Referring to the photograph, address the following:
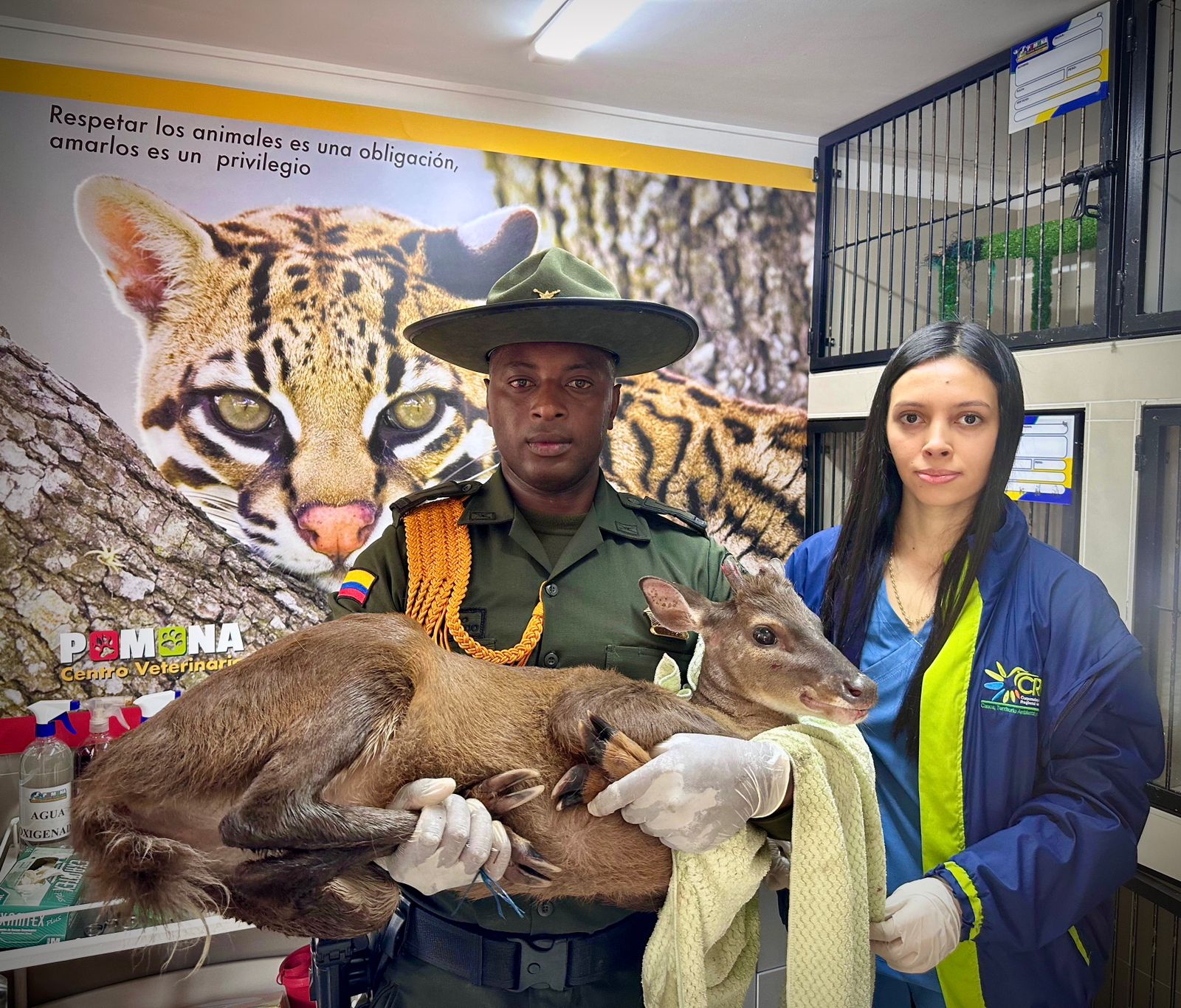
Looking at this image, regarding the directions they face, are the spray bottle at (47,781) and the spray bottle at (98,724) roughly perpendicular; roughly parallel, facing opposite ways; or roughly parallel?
roughly parallel

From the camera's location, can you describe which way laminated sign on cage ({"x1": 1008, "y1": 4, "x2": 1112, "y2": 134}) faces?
facing the viewer and to the left of the viewer

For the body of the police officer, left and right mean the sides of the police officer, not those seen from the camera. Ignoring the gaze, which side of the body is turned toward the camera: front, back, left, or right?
front

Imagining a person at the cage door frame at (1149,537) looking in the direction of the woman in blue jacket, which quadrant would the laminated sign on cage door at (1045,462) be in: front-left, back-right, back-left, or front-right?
front-right

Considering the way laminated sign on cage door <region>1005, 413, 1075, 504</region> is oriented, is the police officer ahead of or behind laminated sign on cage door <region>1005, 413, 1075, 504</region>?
ahead

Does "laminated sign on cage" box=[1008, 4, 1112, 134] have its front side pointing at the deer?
yes
